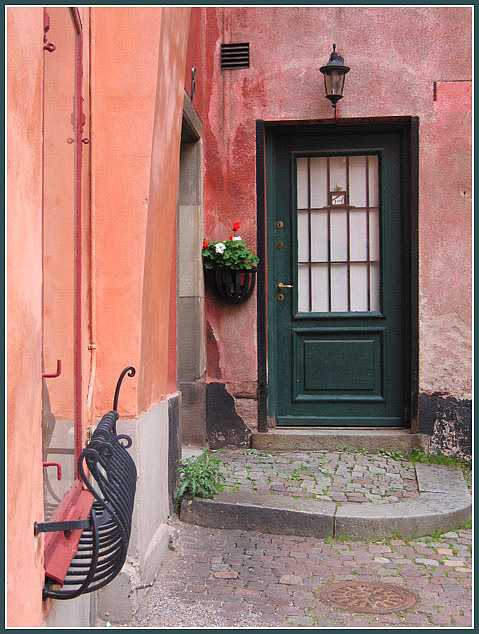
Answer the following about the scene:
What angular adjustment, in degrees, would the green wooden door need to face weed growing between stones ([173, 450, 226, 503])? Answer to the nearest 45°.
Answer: approximately 45° to its right

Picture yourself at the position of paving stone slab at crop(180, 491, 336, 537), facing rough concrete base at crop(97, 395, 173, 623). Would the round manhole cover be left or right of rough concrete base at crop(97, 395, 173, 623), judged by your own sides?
left

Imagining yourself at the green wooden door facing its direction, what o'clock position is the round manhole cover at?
The round manhole cover is roughly at 12 o'clock from the green wooden door.

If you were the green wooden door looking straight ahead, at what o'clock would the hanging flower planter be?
The hanging flower planter is roughly at 2 o'clock from the green wooden door.

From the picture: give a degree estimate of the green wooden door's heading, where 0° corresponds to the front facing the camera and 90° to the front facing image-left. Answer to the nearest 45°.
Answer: approximately 0°

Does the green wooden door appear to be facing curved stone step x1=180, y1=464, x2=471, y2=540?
yes

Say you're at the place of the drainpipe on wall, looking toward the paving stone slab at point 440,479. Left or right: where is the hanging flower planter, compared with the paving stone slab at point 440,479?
left
